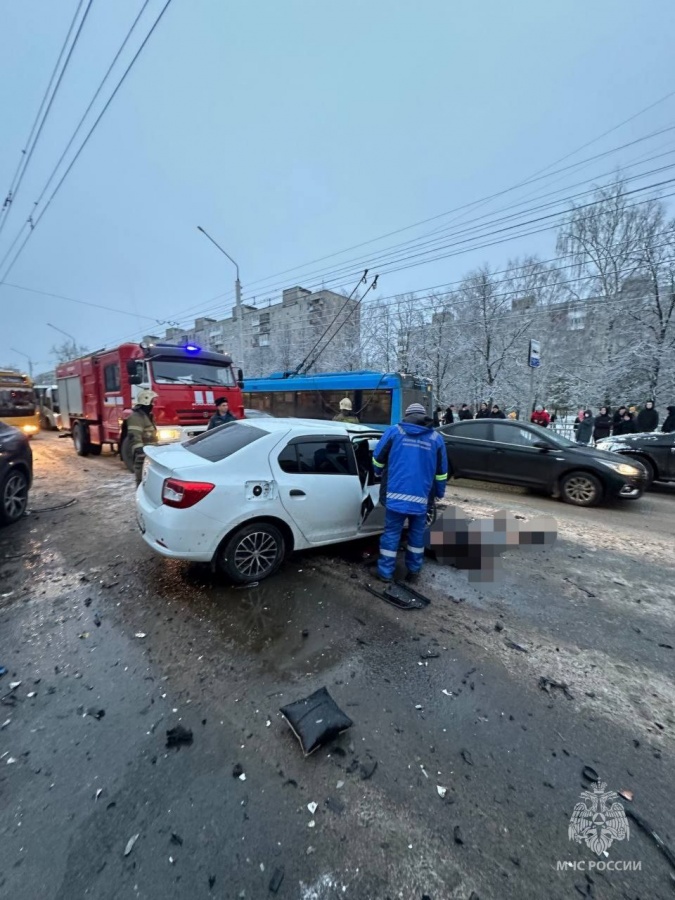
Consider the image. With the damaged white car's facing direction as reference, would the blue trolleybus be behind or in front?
in front

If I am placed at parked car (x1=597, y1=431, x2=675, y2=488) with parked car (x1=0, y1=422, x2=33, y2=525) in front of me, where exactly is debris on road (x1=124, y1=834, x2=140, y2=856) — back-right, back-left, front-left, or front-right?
front-left

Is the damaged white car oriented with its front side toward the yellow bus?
no

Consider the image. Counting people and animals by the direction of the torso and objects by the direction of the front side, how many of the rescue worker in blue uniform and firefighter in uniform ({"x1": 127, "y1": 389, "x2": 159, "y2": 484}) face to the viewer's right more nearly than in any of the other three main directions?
1

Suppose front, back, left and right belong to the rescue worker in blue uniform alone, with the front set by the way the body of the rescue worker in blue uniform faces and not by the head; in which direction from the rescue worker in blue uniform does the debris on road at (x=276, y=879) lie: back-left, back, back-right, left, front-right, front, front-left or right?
back

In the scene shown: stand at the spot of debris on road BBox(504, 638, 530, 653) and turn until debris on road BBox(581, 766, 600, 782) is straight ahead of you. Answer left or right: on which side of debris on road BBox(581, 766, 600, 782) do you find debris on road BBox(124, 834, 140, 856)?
right

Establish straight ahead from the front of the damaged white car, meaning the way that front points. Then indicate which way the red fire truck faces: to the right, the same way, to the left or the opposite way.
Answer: to the right

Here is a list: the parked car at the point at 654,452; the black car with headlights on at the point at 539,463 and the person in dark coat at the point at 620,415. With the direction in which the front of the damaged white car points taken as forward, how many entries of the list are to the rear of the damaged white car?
0

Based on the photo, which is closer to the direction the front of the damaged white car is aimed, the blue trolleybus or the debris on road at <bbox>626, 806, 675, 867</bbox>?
the blue trolleybus

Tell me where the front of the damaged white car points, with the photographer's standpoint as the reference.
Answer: facing away from the viewer and to the right of the viewer

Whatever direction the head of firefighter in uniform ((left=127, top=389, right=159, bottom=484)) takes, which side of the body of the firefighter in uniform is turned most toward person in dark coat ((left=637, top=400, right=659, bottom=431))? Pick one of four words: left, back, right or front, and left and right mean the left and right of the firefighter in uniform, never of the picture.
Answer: front

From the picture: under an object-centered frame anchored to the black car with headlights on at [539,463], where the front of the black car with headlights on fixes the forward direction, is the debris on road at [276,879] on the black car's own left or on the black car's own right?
on the black car's own right

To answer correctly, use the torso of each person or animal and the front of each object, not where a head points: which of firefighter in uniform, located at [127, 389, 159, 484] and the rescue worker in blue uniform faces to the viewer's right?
the firefighter in uniform

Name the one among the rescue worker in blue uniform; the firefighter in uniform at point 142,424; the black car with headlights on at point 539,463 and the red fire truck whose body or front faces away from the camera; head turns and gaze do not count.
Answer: the rescue worker in blue uniform

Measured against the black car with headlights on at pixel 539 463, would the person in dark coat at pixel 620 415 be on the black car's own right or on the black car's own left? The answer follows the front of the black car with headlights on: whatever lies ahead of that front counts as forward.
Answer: on the black car's own left

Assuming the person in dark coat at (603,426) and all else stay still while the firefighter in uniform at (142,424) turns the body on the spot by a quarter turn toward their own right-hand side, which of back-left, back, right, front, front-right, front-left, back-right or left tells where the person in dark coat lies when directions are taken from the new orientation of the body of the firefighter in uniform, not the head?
left

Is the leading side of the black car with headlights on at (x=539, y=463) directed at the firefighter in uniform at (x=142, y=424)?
no

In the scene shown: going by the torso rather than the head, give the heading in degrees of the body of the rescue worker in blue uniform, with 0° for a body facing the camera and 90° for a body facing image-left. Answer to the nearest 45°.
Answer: approximately 180°

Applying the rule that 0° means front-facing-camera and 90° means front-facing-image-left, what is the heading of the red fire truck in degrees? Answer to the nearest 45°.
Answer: approximately 315°

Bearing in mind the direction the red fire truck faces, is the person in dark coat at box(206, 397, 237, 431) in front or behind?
in front
